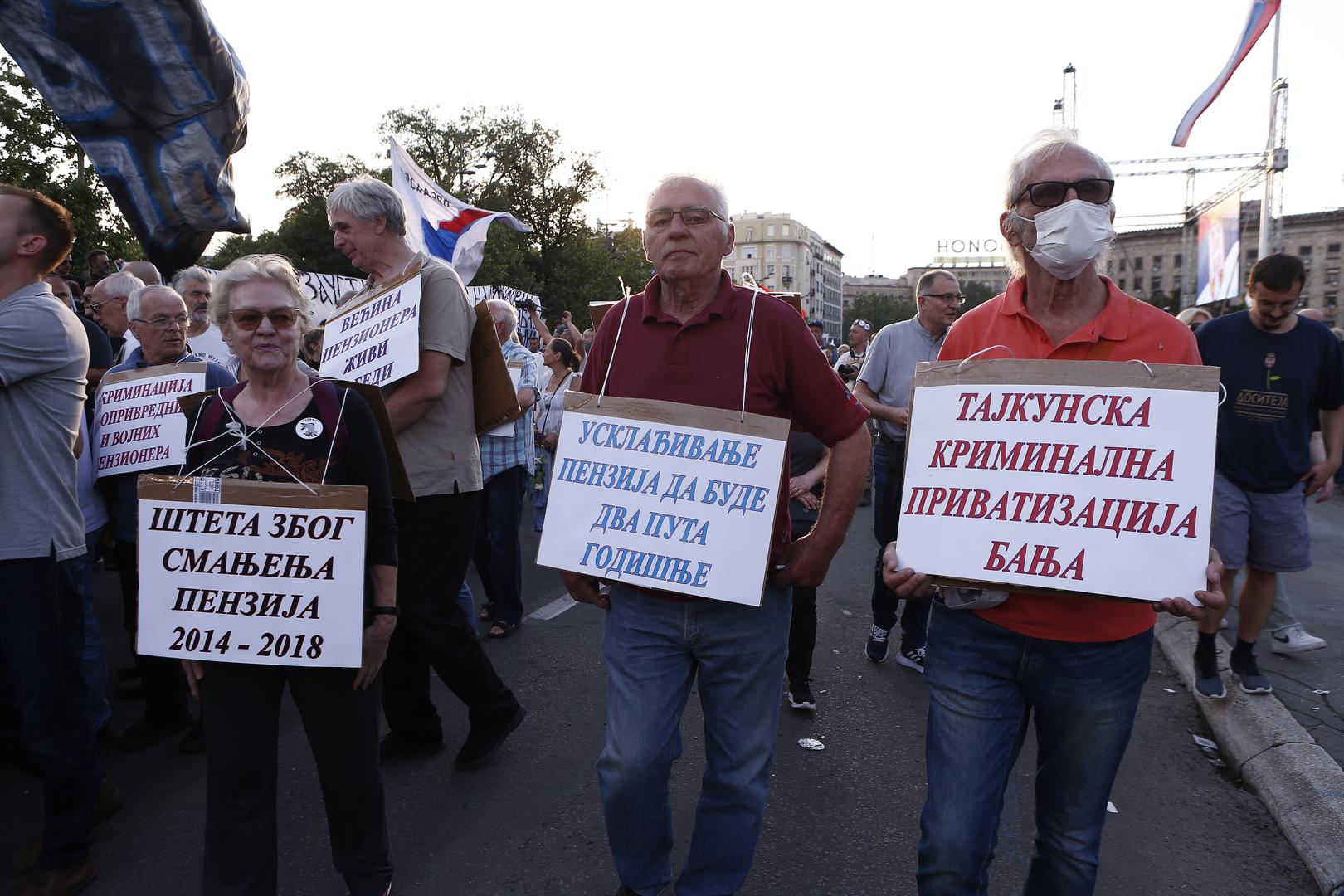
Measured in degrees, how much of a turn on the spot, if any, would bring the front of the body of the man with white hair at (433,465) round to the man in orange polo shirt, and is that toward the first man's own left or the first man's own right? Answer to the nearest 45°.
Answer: approximately 135° to the first man's own left

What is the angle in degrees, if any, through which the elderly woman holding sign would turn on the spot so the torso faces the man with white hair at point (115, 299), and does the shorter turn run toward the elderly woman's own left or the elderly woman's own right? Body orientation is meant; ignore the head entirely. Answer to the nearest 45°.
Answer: approximately 180°

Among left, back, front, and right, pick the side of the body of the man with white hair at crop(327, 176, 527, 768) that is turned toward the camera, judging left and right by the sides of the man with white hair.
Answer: left

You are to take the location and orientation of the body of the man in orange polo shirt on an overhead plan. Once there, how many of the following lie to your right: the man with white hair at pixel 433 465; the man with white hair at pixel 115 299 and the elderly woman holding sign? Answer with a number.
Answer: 3

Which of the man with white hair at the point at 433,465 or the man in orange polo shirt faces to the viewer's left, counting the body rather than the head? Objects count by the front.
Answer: the man with white hair

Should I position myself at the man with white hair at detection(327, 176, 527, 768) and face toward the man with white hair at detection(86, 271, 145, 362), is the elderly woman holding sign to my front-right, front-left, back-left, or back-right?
back-left

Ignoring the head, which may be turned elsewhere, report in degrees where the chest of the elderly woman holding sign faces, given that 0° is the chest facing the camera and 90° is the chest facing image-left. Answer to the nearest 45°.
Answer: approximately 0°

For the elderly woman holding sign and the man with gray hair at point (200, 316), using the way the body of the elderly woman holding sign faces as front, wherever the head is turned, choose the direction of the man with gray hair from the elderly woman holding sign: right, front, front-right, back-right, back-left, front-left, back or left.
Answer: back
